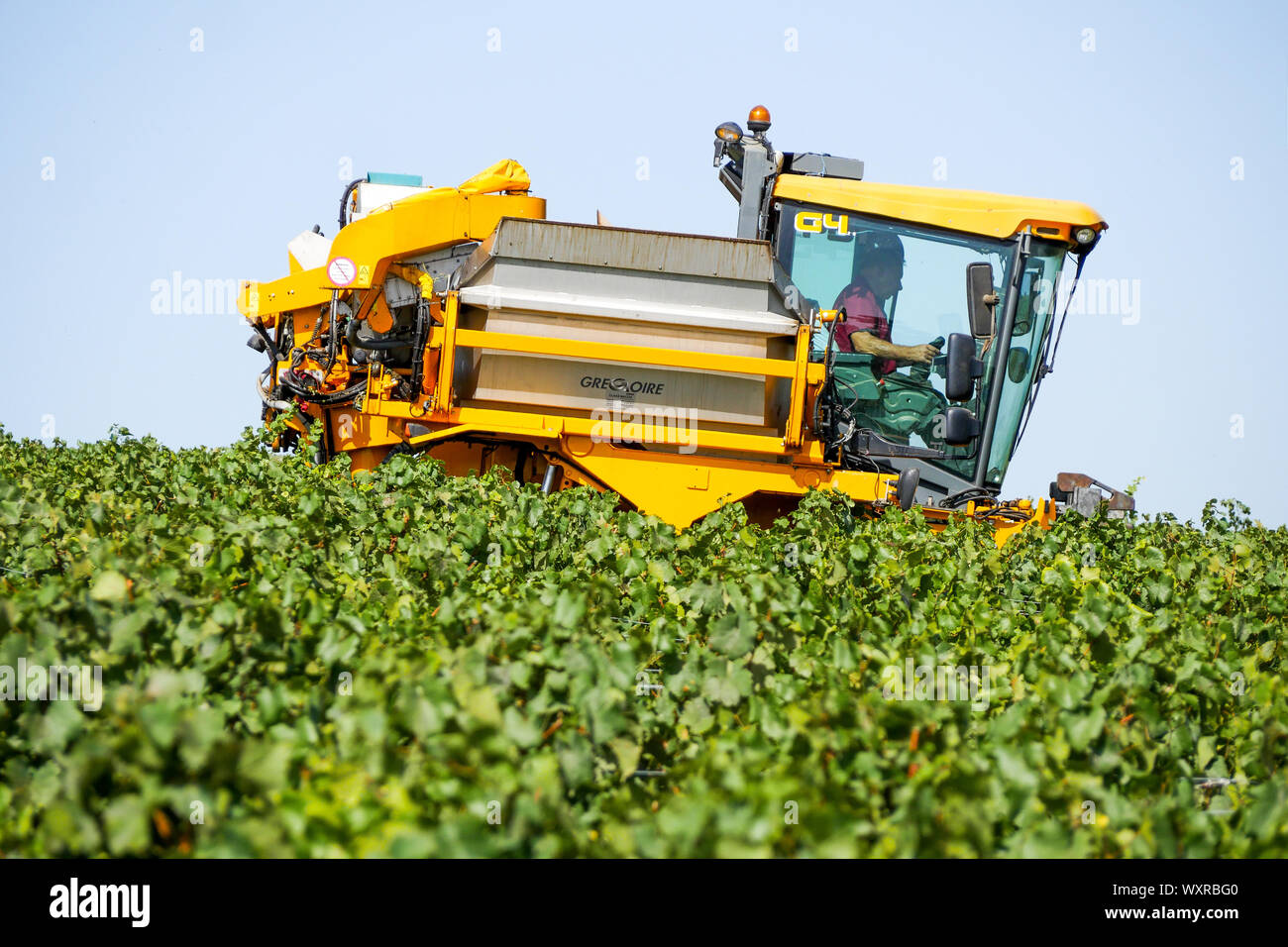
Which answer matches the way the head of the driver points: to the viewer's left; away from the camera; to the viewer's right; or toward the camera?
to the viewer's right

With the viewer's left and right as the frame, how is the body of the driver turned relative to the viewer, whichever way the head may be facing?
facing to the right of the viewer
